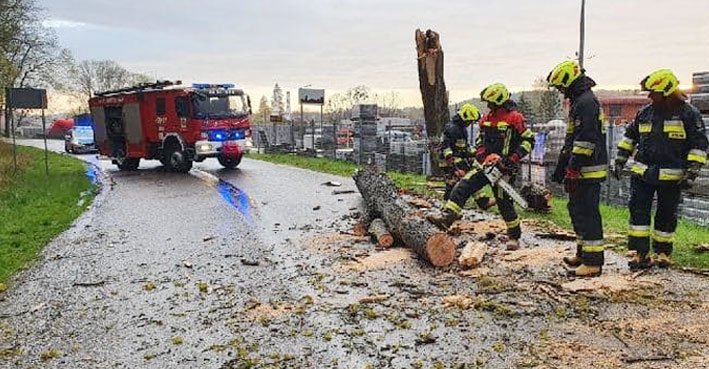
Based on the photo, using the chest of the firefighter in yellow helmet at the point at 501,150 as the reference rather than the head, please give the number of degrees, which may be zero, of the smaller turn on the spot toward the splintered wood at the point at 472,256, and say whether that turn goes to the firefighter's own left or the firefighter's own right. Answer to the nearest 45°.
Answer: approximately 45° to the firefighter's own left

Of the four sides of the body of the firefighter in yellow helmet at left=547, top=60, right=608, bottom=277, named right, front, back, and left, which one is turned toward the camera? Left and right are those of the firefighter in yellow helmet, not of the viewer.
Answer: left

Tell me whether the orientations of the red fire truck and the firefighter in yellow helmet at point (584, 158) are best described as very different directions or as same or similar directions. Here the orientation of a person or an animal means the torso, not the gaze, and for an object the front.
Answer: very different directions

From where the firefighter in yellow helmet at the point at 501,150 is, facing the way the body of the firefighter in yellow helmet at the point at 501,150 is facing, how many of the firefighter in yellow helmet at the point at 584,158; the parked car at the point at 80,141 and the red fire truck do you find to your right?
2

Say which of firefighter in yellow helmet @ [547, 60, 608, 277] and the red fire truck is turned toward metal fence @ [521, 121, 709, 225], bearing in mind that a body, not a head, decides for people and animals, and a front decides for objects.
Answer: the red fire truck

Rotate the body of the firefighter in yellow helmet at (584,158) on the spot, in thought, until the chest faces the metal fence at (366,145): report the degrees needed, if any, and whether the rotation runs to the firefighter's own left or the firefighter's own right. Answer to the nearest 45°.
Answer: approximately 45° to the firefighter's own right

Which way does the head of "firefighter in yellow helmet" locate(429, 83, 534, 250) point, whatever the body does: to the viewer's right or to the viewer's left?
to the viewer's left
